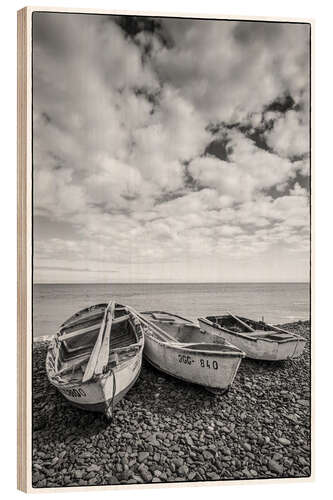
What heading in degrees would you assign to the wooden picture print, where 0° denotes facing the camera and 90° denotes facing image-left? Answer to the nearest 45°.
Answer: approximately 315°
